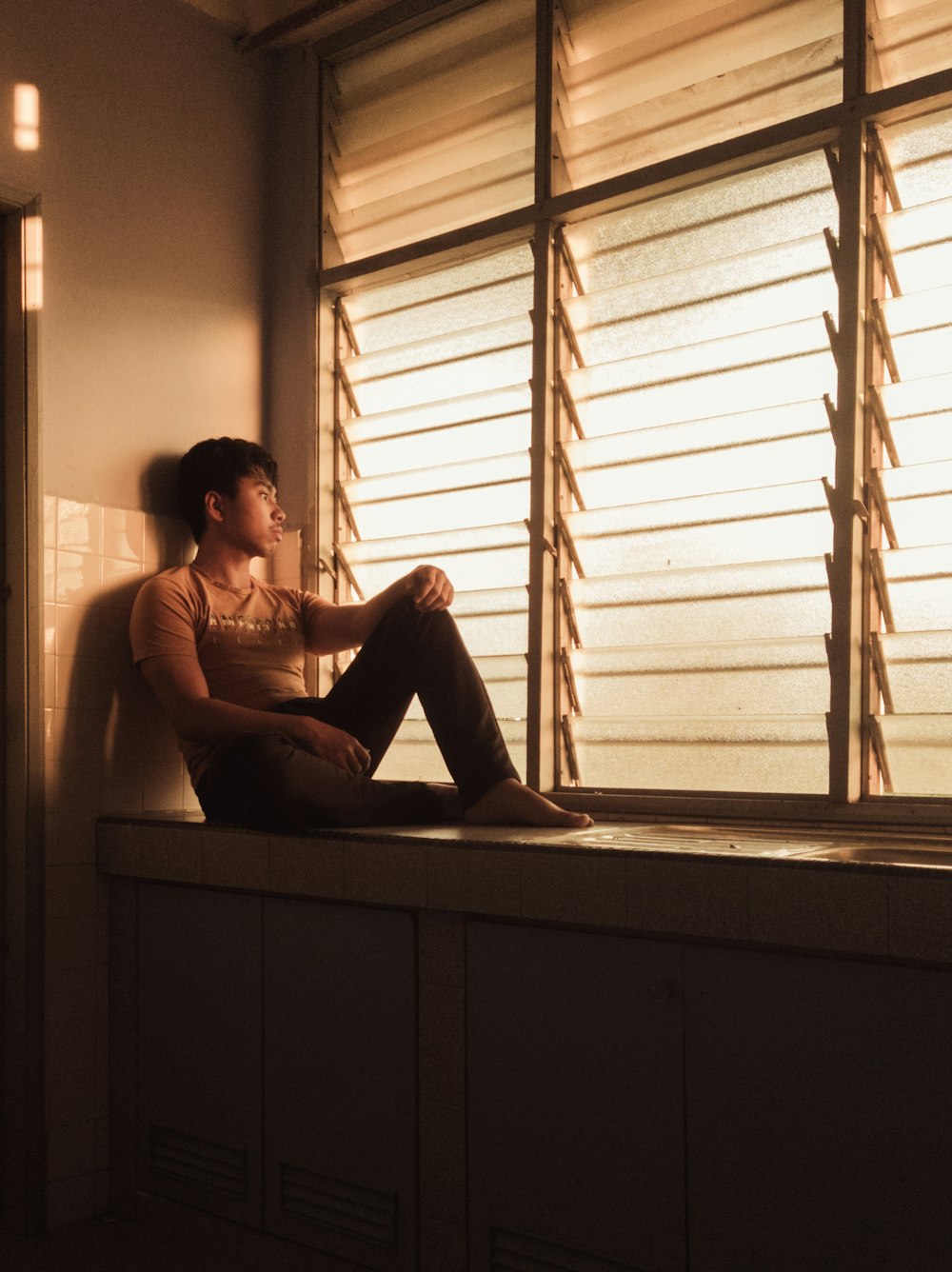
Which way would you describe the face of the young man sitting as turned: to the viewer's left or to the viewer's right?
to the viewer's right

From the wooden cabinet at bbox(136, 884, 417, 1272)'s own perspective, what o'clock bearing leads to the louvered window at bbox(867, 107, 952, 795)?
The louvered window is roughly at 8 o'clock from the wooden cabinet.

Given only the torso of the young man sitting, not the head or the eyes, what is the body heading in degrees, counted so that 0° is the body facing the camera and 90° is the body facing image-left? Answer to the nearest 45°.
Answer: approximately 315°

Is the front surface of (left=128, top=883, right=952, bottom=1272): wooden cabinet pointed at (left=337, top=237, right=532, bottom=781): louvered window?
no

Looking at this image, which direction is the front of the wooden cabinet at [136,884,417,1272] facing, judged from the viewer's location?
facing the viewer and to the left of the viewer

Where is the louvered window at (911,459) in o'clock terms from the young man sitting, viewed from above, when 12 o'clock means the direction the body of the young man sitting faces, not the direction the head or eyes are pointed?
The louvered window is roughly at 11 o'clock from the young man sitting.

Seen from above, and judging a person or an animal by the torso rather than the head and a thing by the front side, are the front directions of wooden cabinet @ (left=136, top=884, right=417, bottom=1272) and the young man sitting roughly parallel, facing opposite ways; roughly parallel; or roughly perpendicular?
roughly perpendicular

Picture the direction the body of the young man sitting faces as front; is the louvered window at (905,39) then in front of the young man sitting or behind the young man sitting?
in front

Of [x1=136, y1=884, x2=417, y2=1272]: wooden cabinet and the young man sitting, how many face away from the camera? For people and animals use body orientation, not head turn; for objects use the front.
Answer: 0
